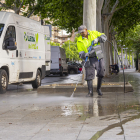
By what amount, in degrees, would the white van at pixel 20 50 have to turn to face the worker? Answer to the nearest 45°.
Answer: approximately 90° to its left

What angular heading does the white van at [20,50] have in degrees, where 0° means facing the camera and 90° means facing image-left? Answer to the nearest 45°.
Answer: approximately 45°

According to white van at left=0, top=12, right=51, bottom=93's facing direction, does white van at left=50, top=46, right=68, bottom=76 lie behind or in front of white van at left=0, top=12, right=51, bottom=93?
behind

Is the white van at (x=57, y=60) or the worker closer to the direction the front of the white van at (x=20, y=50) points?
the worker
